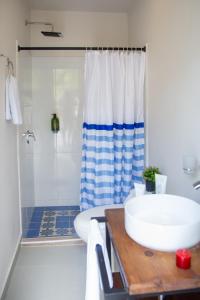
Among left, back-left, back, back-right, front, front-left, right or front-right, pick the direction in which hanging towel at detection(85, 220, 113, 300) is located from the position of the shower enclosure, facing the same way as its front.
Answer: front

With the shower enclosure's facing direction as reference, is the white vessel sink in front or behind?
in front

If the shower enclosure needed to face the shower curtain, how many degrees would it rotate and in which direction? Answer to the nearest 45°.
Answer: approximately 45° to its left

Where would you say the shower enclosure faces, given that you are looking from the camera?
facing the viewer

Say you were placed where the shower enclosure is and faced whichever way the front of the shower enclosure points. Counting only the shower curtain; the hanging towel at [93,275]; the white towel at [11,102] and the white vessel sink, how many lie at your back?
0

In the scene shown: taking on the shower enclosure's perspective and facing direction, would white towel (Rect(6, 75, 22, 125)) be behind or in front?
in front

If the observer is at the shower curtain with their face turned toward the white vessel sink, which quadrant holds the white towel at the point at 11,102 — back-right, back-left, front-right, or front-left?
front-right

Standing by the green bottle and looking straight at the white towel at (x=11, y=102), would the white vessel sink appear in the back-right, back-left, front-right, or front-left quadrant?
front-left

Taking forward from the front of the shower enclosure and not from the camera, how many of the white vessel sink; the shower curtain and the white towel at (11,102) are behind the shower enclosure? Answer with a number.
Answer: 0

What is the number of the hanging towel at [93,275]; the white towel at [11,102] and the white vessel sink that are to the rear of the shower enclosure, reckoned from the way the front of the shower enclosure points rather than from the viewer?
0
